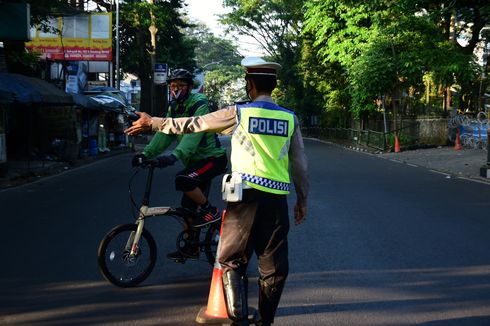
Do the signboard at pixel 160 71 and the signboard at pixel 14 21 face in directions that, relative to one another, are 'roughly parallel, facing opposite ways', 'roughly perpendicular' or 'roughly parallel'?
roughly parallel

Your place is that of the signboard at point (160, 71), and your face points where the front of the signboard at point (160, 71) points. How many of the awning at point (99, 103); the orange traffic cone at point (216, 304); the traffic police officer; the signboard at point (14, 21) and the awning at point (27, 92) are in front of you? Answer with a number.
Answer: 5

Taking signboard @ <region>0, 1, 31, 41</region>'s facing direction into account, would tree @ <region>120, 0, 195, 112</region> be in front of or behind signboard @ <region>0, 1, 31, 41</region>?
behind

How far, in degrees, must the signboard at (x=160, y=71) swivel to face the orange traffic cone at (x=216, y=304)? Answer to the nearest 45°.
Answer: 0° — it already faces it

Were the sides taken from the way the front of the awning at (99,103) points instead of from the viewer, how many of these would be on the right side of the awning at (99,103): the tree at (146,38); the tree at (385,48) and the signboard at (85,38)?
0

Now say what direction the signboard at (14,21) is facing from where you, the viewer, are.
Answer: facing the viewer

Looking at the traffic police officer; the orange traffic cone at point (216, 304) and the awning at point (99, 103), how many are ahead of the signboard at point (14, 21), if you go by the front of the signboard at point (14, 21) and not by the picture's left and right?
2

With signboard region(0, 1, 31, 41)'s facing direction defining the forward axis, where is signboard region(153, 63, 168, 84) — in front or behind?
behind

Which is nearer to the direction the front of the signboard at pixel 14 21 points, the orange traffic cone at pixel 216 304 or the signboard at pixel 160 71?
the orange traffic cone

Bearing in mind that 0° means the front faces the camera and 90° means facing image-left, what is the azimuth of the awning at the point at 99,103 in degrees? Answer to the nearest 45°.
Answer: approximately 315°

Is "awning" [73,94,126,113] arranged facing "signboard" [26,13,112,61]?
no

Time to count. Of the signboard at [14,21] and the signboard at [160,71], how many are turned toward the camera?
2

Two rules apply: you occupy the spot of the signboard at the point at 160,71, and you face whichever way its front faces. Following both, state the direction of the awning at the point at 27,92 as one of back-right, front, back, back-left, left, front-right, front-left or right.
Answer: front

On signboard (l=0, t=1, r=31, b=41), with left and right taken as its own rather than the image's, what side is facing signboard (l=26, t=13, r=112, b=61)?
back

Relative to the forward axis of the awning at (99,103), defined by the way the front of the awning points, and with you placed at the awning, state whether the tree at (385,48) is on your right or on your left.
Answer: on your left

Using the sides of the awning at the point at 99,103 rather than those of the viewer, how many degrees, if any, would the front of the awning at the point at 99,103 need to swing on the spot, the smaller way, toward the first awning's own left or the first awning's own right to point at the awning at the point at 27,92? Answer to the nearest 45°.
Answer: approximately 45° to the first awning's own right

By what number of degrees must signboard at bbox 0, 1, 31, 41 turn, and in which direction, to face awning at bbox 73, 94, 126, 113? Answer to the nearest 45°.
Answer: approximately 135° to its left

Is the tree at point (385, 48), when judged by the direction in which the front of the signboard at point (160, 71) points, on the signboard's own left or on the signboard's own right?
on the signboard's own left

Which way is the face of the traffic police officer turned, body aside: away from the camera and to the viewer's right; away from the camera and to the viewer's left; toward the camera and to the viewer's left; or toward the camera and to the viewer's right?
away from the camera and to the viewer's left
